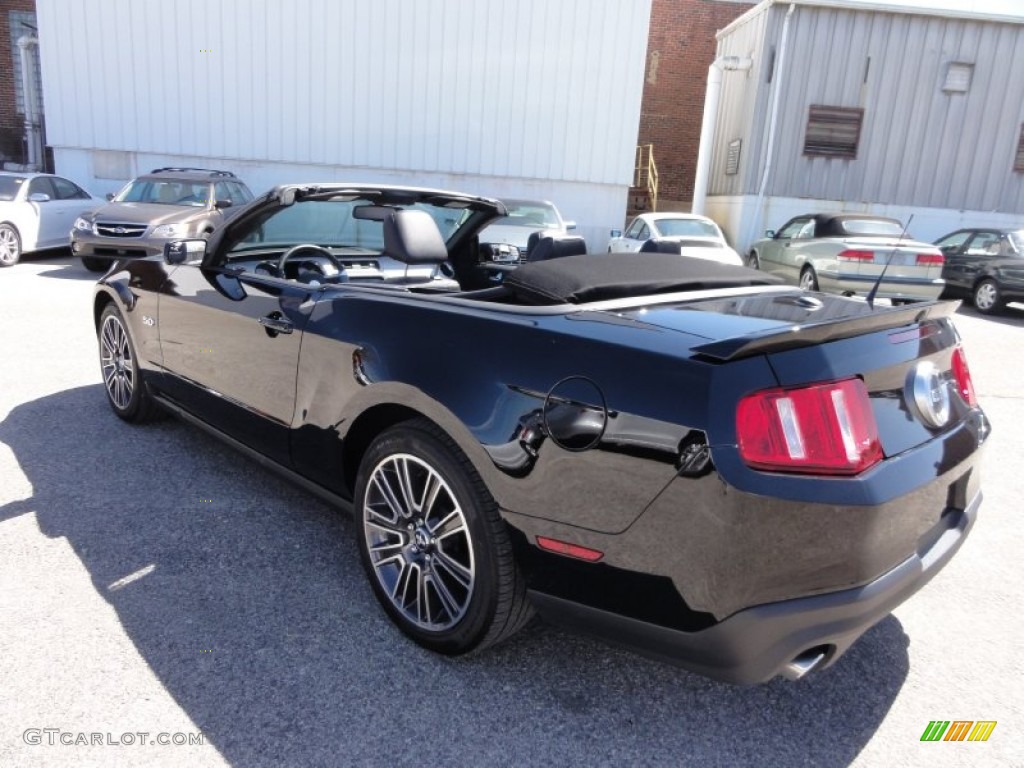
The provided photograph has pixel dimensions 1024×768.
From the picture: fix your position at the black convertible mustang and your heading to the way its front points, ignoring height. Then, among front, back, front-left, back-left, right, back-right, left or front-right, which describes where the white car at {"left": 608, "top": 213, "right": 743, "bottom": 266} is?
front-right

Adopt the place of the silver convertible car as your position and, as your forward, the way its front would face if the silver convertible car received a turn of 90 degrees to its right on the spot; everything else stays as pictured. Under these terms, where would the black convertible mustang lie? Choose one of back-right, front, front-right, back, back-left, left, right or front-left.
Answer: back-right

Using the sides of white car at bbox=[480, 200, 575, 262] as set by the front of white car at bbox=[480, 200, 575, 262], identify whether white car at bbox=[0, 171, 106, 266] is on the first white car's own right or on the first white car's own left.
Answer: on the first white car's own right

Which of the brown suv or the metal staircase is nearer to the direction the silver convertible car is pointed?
the metal staircase

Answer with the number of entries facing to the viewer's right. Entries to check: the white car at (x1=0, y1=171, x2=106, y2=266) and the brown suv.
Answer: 0

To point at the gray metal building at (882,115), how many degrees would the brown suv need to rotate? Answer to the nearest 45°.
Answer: approximately 135° to its left

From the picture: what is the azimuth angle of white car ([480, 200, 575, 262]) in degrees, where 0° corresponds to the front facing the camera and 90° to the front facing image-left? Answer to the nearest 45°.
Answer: approximately 45°

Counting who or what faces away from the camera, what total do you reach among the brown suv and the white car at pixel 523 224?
0

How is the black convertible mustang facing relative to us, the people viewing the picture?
facing away from the viewer and to the left of the viewer

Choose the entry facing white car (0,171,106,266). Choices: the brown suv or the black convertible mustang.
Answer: the black convertible mustang

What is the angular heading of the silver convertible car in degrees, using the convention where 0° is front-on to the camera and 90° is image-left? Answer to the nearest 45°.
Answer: approximately 135°

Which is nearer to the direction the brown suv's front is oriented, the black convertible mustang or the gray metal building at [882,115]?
the black convertible mustang
